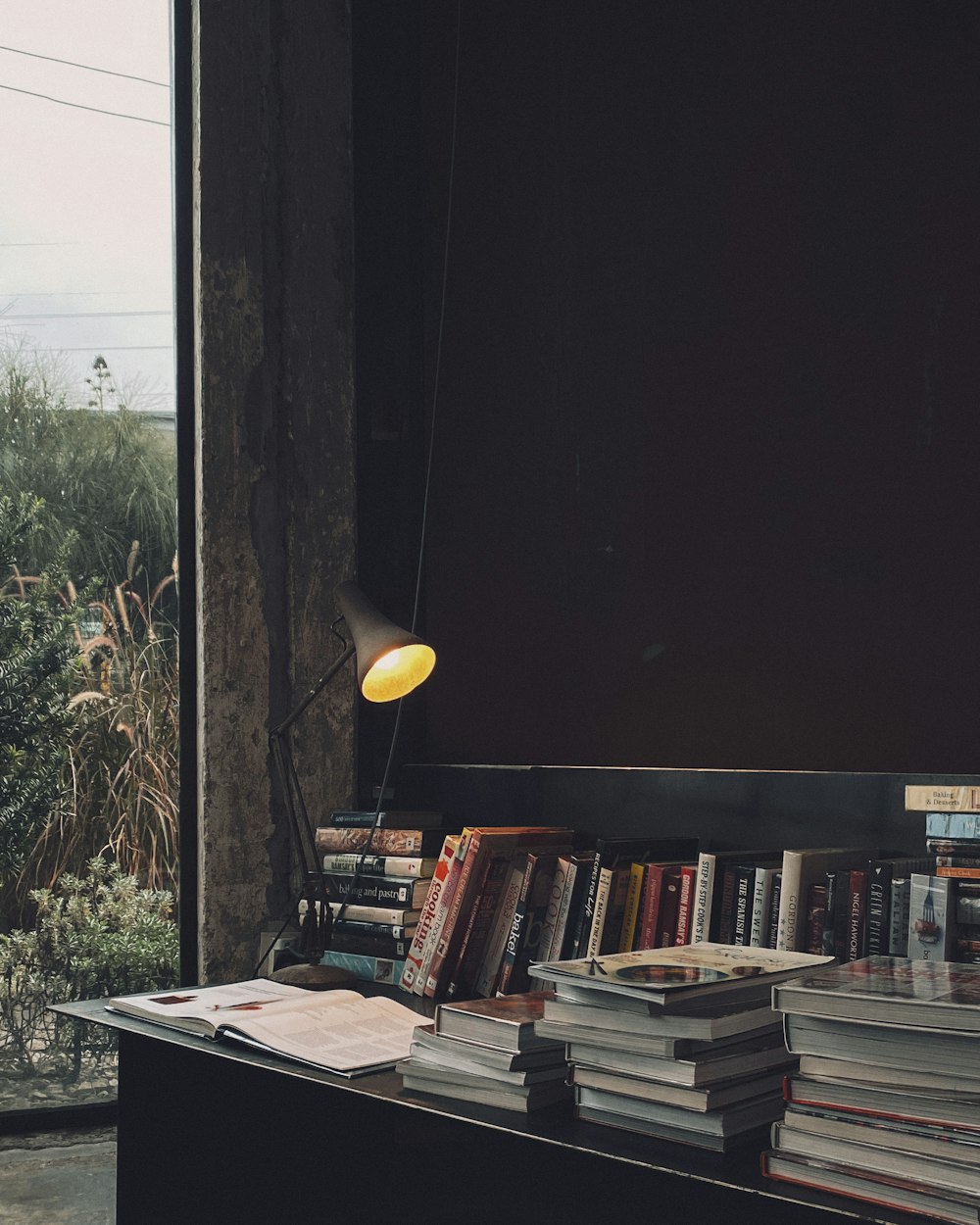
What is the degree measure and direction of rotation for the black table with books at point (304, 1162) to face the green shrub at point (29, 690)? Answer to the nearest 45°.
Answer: approximately 90° to its right

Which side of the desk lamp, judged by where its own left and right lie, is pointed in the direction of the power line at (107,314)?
back

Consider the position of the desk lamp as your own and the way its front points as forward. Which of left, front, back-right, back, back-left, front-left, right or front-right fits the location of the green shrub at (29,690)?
back

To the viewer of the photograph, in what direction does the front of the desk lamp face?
facing the viewer and to the right of the viewer

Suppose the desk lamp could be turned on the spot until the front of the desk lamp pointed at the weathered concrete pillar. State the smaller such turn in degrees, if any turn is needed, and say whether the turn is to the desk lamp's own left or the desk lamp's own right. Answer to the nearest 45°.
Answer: approximately 135° to the desk lamp's own left

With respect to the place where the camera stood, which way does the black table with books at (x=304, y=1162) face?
facing the viewer and to the left of the viewer

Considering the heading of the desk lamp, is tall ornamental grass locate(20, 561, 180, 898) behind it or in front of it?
behind
